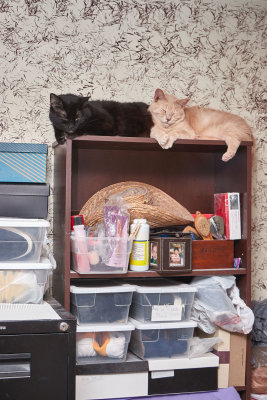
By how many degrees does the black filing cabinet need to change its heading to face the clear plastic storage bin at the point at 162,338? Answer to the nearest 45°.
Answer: approximately 135° to its left

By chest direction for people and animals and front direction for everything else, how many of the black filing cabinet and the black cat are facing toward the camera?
1

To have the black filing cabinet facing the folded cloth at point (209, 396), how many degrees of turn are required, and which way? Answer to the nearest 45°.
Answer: approximately 135° to its left

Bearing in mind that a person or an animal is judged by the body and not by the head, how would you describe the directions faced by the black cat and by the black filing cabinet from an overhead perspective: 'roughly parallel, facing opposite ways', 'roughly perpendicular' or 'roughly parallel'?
roughly perpendicular

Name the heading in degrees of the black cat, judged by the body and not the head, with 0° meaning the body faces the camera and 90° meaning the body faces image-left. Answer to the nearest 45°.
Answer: approximately 90°

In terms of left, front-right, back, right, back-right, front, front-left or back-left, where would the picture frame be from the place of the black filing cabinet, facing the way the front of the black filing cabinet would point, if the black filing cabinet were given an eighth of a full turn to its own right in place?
back

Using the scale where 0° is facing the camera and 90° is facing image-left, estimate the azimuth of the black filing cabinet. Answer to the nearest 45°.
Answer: approximately 0°
